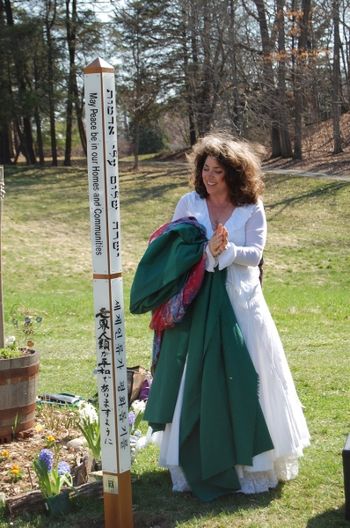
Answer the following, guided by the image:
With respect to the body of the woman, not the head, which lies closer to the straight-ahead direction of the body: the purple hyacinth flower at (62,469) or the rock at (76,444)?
the purple hyacinth flower

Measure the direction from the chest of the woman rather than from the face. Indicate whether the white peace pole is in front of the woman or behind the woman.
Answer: in front

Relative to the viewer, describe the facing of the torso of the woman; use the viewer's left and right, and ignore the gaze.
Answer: facing the viewer and to the left of the viewer

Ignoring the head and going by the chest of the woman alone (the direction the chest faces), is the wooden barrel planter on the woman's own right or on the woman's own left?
on the woman's own right

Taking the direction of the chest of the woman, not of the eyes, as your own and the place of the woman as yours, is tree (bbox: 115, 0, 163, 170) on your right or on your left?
on your right

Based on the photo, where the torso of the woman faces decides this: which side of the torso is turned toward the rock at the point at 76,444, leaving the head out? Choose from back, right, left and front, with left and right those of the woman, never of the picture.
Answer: right

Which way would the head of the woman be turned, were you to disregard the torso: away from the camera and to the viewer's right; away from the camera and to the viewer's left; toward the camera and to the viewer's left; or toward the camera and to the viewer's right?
toward the camera and to the viewer's left

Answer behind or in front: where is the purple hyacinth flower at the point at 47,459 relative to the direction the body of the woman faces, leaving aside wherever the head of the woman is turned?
in front
